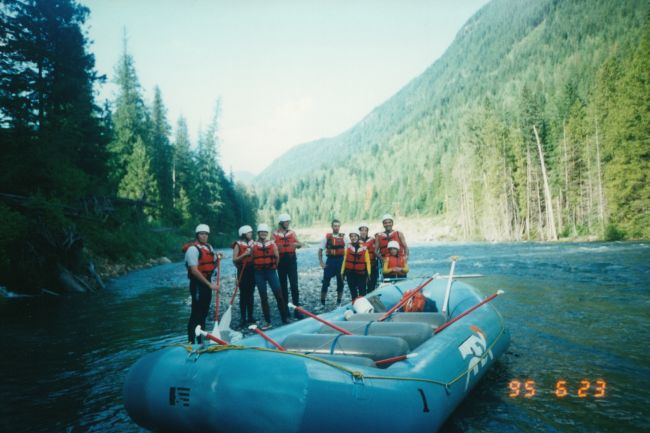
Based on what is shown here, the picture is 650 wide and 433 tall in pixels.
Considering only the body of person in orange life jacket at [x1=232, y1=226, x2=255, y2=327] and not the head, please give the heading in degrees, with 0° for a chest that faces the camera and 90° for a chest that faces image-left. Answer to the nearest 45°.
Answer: approximately 315°

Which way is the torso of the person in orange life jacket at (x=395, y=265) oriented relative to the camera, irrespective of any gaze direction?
toward the camera

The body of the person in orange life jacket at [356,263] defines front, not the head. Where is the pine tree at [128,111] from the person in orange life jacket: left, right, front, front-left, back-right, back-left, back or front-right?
back-right

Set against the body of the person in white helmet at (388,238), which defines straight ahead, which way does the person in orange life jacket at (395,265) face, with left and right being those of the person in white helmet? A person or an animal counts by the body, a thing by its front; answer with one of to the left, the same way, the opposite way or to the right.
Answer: the same way

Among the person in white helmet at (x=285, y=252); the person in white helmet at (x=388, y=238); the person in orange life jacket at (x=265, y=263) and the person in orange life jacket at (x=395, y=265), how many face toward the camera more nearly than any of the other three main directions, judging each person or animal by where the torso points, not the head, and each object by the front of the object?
4

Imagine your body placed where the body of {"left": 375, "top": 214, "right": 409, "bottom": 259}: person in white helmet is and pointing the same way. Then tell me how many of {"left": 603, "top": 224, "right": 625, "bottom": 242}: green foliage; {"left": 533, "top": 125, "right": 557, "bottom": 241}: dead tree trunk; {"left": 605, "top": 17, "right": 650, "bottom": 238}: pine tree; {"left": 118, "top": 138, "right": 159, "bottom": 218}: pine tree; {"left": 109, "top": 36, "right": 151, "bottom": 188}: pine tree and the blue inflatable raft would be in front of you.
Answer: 1

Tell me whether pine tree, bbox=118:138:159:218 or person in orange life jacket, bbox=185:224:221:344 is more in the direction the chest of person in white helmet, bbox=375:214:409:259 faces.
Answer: the person in orange life jacket

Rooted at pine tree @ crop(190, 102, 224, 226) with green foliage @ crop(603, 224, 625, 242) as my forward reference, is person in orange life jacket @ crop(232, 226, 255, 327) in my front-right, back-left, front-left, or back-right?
front-right

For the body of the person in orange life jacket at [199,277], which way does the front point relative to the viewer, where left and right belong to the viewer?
facing the viewer and to the right of the viewer

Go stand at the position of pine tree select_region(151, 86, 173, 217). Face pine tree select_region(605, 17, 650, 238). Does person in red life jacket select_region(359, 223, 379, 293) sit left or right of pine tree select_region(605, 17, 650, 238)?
right

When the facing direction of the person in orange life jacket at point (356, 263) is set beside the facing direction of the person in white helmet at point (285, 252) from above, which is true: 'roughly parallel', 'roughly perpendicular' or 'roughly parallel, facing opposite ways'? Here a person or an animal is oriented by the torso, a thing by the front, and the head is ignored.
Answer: roughly parallel

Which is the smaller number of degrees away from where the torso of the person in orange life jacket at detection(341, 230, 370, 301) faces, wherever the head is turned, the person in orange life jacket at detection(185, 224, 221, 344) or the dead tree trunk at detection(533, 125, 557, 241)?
the person in orange life jacket

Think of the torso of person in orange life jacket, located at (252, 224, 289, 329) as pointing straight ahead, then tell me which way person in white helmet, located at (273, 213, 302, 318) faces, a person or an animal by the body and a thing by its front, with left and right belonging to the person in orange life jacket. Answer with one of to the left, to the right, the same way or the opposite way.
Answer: the same way

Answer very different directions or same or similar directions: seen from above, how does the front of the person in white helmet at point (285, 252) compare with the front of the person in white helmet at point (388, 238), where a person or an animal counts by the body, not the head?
same or similar directions

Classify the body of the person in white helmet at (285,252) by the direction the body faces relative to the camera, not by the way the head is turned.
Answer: toward the camera

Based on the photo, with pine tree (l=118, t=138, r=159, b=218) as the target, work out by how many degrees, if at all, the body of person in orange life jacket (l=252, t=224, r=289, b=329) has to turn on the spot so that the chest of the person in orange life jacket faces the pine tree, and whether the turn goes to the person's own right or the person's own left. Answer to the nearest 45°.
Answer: approximately 180°

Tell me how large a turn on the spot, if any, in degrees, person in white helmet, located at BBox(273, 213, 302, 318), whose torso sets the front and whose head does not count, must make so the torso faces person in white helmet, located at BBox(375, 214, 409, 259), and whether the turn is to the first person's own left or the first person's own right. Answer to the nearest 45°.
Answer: approximately 90° to the first person's own left

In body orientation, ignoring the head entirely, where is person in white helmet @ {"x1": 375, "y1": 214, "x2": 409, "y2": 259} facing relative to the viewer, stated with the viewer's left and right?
facing the viewer

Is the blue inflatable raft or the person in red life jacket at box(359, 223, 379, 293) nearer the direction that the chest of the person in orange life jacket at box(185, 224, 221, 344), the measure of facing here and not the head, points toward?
the blue inflatable raft
